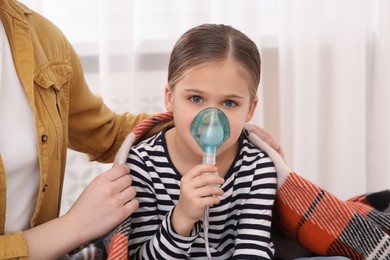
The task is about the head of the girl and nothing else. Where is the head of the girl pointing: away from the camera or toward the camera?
toward the camera

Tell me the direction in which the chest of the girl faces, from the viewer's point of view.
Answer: toward the camera
